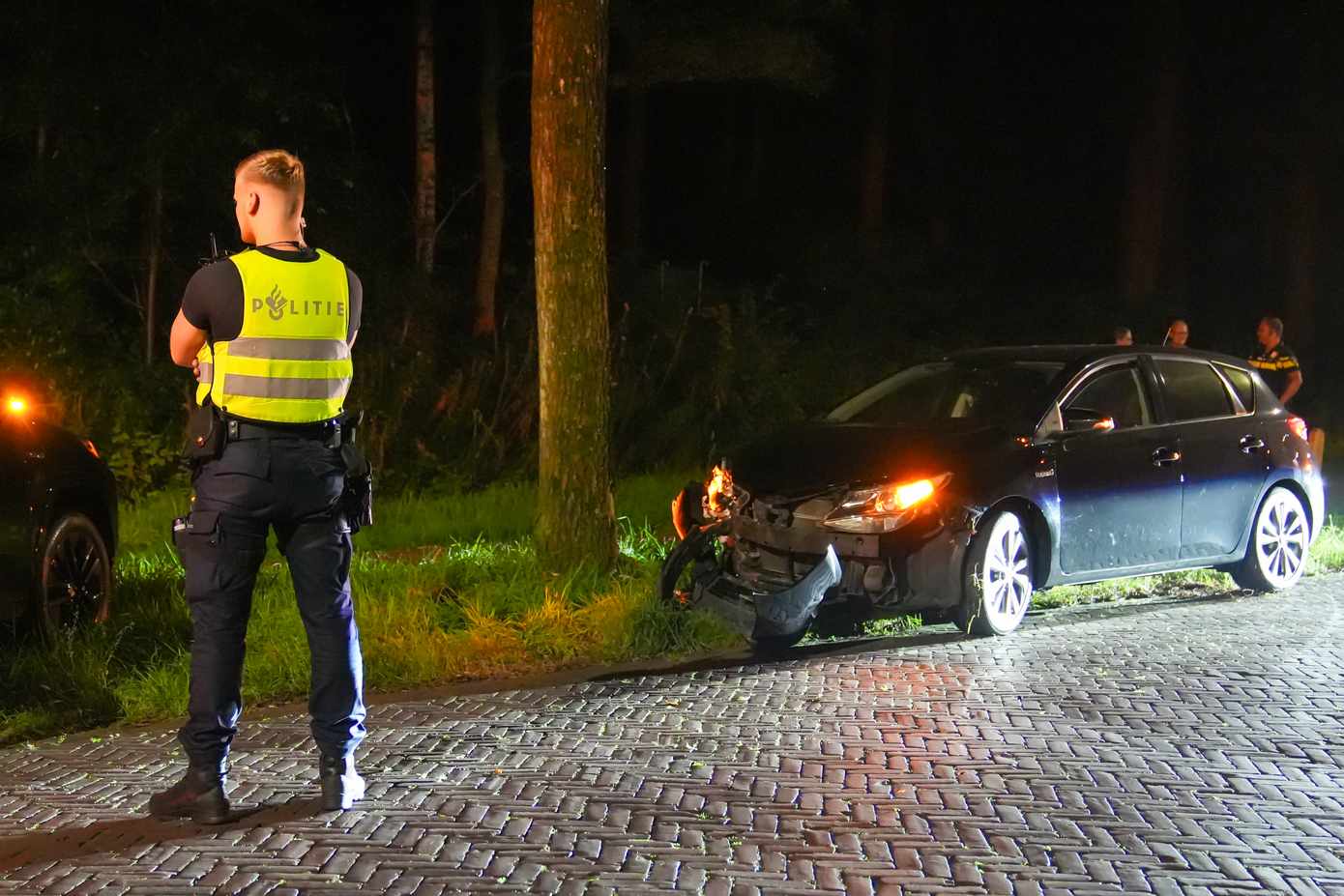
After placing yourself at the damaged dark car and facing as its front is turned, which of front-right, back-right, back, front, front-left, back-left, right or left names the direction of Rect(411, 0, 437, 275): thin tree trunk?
right

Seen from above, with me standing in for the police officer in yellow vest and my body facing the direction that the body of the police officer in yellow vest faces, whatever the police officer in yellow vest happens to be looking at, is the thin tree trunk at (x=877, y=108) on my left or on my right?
on my right

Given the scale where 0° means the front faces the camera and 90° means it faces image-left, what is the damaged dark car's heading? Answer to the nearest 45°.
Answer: approximately 45°

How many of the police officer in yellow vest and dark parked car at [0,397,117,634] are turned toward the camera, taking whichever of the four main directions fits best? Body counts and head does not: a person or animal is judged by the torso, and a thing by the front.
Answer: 0

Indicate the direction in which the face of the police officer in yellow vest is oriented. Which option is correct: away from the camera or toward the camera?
away from the camera

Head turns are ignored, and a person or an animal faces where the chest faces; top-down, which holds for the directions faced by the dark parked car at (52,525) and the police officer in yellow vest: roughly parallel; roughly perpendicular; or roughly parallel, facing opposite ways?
roughly perpendicular

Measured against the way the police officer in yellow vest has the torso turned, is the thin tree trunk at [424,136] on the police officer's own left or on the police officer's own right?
on the police officer's own right

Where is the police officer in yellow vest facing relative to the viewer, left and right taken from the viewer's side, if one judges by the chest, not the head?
facing away from the viewer and to the left of the viewer
